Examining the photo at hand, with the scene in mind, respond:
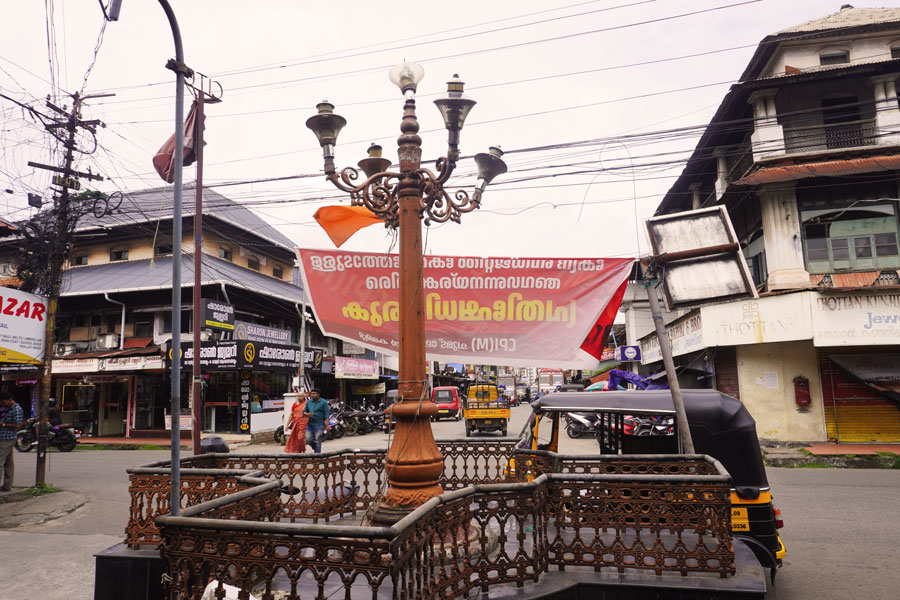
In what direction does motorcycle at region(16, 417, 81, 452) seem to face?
to the viewer's left

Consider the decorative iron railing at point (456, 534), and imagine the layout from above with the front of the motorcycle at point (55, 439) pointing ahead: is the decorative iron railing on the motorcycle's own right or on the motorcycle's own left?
on the motorcycle's own left

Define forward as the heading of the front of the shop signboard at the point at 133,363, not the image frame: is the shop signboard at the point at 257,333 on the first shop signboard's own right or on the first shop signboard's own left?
on the first shop signboard's own left

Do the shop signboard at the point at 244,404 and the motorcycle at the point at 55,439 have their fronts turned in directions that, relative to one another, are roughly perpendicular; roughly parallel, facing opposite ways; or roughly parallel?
roughly perpendicular

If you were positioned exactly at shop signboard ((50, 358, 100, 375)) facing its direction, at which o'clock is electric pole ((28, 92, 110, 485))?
The electric pole is roughly at 12 o'clock from the shop signboard.
